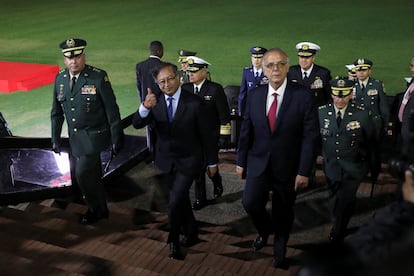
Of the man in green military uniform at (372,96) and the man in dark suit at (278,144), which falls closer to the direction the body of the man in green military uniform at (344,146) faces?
the man in dark suit

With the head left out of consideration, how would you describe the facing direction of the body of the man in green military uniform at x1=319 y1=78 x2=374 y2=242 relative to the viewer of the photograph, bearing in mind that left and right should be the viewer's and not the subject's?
facing the viewer

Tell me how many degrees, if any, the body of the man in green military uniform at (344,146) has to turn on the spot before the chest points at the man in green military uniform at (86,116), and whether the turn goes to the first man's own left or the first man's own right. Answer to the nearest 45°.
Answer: approximately 90° to the first man's own right

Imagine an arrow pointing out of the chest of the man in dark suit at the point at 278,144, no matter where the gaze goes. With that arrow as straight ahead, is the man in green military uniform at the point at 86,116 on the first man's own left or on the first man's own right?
on the first man's own right

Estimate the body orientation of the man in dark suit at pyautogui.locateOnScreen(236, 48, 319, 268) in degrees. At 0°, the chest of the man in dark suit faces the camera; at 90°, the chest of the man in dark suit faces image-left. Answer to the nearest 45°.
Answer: approximately 0°

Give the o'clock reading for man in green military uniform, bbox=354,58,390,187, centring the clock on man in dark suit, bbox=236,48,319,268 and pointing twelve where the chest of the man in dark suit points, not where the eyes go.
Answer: The man in green military uniform is roughly at 7 o'clock from the man in dark suit.

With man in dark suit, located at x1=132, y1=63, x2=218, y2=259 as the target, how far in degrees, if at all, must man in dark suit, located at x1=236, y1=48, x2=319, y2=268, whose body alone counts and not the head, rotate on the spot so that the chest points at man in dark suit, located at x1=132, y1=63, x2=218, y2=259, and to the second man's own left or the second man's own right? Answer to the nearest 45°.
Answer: approximately 90° to the second man's own right

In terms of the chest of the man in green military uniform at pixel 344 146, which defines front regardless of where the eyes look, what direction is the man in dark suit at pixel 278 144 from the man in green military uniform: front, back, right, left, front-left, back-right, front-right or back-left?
front-right

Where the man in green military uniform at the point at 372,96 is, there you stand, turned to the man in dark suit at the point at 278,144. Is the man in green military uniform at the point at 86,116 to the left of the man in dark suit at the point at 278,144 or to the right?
right

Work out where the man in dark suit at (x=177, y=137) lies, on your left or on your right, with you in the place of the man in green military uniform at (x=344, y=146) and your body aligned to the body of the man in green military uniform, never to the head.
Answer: on your right

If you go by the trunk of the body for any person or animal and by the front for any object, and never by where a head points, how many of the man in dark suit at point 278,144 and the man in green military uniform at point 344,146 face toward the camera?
2

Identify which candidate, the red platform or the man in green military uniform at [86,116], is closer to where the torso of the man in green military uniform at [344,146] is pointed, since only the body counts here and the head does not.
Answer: the man in green military uniform

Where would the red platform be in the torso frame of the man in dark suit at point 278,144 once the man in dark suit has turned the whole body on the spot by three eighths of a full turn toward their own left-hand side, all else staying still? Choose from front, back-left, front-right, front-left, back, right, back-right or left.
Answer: left
